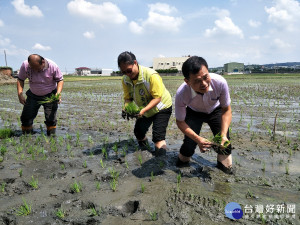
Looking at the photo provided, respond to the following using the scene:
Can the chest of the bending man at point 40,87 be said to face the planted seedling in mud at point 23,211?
yes

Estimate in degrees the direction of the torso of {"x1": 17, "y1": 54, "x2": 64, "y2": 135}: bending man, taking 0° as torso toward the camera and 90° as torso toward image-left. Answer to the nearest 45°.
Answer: approximately 0°

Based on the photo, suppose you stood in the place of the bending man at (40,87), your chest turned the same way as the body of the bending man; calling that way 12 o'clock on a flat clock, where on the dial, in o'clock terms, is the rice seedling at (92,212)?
The rice seedling is roughly at 12 o'clock from the bending man.

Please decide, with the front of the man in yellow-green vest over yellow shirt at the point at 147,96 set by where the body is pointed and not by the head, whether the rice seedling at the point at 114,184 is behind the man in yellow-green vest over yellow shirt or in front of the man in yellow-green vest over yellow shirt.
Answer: in front

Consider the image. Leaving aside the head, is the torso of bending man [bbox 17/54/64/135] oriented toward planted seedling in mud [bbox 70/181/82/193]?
yes

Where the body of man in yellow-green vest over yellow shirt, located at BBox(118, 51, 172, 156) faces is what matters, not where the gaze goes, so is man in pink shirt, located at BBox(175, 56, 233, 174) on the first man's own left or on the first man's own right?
on the first man's own left

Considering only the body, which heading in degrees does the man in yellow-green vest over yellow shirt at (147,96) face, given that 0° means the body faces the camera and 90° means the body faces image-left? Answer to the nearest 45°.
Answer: approximately 45°

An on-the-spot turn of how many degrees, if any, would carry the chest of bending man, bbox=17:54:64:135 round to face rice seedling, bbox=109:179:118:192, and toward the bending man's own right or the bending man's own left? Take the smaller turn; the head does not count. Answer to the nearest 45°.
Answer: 0° — they already face it

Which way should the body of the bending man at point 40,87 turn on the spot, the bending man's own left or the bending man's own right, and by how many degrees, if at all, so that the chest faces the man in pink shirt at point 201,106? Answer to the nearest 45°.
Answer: approximately 45° to the bending man's own left

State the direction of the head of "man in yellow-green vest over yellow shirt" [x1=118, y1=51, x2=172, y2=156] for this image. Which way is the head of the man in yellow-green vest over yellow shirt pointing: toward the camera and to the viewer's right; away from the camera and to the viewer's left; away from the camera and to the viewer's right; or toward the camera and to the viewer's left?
toward the camera and to the viewer's left

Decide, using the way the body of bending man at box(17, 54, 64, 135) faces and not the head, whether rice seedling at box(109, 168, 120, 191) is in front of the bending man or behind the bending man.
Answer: in front

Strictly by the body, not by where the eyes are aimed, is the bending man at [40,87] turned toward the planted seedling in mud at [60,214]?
yes

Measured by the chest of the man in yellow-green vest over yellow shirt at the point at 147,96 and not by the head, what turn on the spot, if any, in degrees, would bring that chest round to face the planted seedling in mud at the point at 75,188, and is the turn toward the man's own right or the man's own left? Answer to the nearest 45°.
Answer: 0° — they already face it

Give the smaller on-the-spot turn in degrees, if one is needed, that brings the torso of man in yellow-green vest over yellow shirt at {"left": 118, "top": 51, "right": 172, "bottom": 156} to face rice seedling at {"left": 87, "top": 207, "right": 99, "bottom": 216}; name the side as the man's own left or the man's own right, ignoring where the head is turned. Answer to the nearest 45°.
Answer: approximately 45° to the man's own left

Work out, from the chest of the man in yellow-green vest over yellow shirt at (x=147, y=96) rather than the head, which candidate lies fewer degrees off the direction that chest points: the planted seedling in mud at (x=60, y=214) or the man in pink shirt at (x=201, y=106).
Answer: the planted seedling in mud

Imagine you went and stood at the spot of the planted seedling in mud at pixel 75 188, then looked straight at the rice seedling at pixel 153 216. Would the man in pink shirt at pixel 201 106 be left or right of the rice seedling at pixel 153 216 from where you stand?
left
